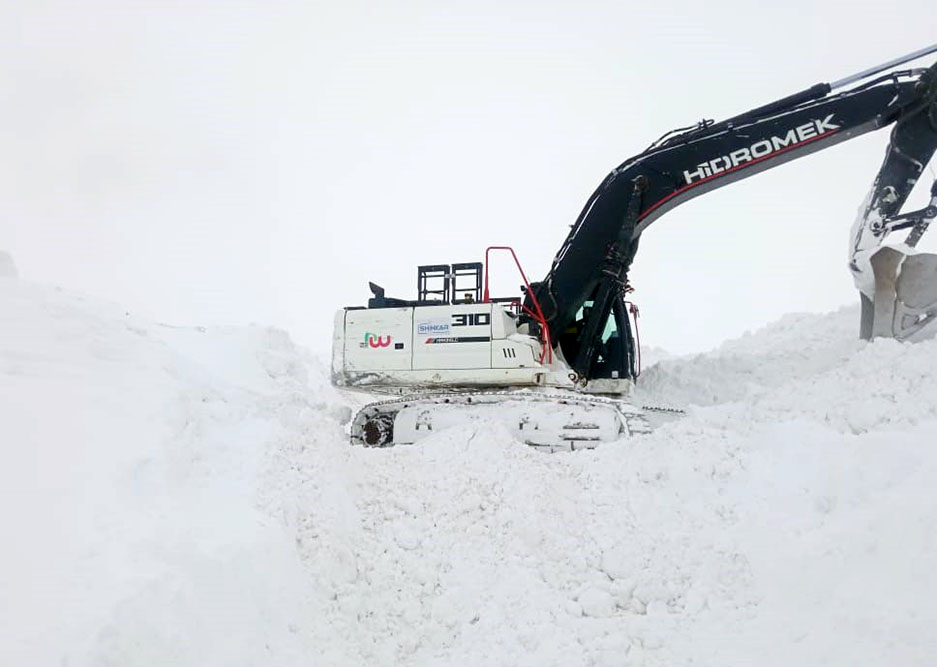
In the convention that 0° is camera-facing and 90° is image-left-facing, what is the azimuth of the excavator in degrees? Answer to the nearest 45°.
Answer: approximately 270°

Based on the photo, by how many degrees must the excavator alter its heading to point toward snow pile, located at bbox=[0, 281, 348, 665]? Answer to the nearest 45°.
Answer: approximately 135° to its right
